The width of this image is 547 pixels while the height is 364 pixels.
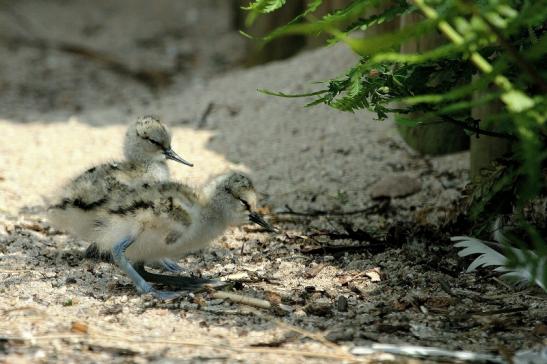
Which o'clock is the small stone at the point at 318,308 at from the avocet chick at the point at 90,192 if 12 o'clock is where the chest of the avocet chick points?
The small stone is roughly at 1 o'clock from the avocet chick.

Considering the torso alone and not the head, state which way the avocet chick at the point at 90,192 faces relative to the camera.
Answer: to the viewer's right

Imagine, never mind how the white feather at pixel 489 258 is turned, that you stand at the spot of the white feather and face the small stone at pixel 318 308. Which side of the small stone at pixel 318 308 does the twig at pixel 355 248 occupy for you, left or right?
right

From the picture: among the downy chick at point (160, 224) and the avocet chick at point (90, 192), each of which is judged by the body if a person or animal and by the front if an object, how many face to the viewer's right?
2

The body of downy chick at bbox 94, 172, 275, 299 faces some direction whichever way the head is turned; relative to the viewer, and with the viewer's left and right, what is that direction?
facing to the right of the viewer

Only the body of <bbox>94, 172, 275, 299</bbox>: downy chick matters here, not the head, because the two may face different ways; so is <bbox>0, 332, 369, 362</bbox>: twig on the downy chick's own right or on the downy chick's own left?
on the downy chick's own right

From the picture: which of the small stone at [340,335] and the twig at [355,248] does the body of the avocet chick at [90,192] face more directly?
the twig

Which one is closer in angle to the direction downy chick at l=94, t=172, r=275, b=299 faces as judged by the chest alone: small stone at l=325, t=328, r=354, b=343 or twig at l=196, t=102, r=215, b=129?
the small stone

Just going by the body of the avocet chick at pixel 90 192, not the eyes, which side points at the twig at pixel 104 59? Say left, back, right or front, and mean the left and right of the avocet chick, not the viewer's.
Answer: left
